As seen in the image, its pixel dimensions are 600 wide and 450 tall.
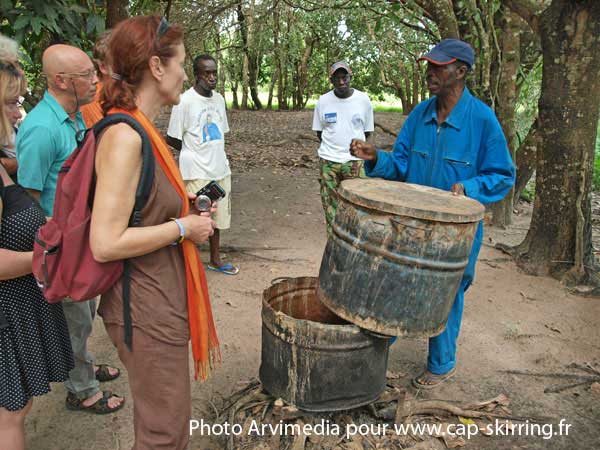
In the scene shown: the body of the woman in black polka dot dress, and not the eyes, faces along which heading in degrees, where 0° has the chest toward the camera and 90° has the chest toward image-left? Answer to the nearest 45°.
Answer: approximately 270°

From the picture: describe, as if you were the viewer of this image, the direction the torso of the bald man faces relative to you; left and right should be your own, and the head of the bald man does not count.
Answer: facing to the right of the viewer

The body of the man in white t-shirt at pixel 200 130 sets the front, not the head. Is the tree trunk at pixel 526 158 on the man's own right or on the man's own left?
on the man's own left

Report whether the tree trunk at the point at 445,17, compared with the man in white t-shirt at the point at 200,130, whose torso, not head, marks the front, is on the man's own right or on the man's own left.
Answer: on the man's own left

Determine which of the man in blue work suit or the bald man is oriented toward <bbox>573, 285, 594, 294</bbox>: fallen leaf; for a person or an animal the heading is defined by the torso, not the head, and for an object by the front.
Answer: the bald man

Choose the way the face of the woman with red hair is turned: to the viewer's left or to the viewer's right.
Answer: to the viewer's right

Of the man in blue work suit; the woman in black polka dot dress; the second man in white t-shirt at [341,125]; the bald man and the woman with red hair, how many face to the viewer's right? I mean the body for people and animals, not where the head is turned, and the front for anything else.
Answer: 3

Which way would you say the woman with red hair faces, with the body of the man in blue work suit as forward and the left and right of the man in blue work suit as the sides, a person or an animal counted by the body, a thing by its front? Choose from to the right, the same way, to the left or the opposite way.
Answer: the opposite way

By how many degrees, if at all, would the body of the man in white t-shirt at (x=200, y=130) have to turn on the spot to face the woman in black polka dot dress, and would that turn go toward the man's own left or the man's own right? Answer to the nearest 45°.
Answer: approximately 45° to the man's own right

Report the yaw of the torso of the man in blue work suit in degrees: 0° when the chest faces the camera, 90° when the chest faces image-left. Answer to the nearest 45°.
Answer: approximately 45°

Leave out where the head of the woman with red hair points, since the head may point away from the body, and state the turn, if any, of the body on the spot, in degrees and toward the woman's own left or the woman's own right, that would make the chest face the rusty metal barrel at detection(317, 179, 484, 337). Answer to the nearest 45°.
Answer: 0° — they already face it
